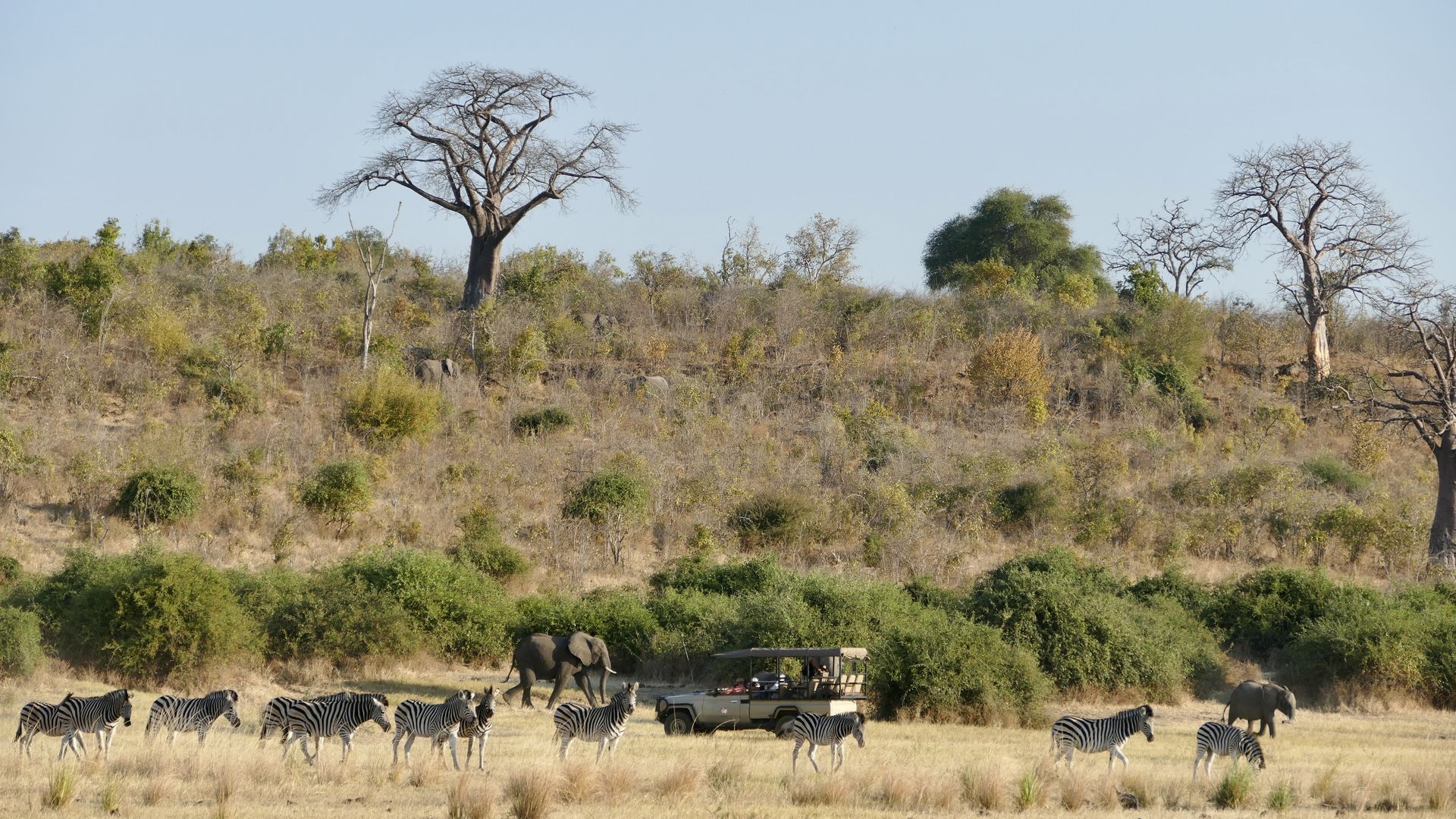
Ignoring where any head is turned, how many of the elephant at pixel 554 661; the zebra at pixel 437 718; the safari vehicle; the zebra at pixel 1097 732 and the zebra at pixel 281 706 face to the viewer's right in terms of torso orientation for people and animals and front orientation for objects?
4

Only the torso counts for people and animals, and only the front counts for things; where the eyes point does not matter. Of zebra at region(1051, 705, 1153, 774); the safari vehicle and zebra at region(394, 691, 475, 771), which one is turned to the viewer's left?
the safari vehicle

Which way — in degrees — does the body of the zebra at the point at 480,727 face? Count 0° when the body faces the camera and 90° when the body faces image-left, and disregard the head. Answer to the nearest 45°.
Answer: approximately 315°

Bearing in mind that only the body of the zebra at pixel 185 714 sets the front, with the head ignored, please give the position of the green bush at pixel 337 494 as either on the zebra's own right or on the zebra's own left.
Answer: on the zebra's own left

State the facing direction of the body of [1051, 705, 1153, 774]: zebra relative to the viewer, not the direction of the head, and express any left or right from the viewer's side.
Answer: facing to the right of the viewer

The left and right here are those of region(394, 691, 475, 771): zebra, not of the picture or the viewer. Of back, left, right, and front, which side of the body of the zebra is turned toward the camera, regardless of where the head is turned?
right

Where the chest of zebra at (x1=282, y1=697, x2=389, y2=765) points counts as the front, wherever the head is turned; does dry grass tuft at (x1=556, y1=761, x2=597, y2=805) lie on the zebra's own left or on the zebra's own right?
on the zebra's own right

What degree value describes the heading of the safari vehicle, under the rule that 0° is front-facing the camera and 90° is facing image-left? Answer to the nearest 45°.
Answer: approximately 90°

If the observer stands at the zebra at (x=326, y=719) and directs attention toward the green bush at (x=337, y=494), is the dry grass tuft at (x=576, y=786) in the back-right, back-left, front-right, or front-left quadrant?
back-right

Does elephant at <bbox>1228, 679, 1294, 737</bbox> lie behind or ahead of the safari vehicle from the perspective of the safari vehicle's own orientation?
behind

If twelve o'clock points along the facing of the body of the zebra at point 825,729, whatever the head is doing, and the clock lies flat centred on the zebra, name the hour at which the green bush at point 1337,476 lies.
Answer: The green bush is roughly at 10 o'clock from the zebra.

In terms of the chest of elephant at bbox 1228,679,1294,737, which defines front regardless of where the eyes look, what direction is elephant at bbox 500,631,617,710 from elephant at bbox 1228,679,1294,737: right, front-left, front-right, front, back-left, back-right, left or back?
back

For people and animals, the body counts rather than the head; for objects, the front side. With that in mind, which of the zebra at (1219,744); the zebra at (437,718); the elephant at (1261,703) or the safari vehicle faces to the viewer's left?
the safari vehicle

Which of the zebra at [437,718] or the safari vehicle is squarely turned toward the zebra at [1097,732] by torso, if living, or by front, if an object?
the zebra at [437,718]

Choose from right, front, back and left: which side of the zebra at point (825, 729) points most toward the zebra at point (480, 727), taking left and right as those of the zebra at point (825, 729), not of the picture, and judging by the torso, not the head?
back

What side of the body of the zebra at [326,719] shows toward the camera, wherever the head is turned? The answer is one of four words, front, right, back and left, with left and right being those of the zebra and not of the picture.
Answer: right

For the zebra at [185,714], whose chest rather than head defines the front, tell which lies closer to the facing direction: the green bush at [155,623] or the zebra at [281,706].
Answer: the zebra

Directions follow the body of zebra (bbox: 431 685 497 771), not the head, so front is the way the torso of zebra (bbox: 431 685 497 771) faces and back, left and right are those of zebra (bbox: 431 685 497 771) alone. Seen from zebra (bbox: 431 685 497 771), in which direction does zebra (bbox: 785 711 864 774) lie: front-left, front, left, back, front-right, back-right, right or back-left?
front-left

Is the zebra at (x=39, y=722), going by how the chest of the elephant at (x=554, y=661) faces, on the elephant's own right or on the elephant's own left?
on the elephant's own right
